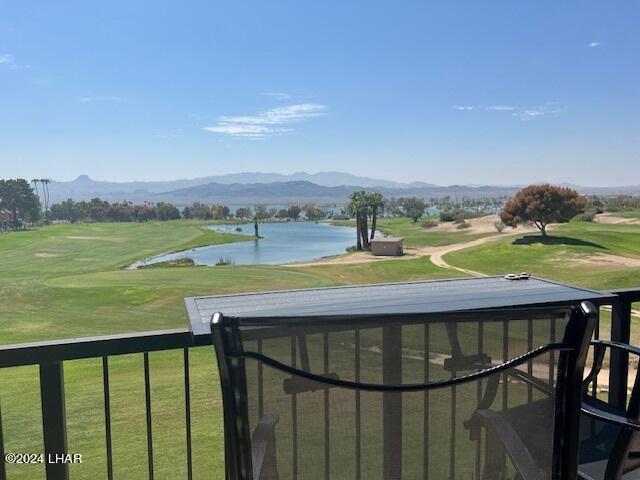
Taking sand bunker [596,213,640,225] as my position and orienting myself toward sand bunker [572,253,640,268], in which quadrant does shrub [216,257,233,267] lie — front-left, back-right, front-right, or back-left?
front-right

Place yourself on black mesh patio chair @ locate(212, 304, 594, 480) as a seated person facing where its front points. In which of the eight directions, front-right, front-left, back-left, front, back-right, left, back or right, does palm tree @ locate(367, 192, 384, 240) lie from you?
front

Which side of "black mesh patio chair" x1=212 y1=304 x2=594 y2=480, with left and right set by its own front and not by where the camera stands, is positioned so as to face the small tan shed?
front

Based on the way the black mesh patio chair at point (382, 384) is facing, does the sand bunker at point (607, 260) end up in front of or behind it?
in front

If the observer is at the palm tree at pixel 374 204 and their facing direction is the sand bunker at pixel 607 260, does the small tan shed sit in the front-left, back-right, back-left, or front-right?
front-right

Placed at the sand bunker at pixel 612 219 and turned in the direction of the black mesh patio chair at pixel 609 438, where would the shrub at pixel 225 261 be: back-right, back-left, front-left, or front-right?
front-right

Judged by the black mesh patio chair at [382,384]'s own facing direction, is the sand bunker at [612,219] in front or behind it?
in front

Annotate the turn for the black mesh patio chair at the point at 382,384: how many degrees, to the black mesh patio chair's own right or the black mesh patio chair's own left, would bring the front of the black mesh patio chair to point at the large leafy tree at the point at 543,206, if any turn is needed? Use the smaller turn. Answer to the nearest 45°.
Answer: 0° — it already faces it

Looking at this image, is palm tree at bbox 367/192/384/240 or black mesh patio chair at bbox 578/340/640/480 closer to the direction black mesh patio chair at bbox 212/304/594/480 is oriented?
the palm tree

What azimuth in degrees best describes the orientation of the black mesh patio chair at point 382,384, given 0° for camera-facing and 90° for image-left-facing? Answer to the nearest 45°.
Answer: approximately 180°

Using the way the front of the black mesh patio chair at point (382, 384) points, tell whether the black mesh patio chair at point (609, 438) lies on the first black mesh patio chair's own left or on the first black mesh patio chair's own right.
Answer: on the first black mesh patio chair's own right

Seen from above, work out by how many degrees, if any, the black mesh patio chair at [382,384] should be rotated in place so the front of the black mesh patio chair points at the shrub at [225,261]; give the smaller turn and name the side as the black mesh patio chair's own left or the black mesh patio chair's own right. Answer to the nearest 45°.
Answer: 0° — it already faces it
